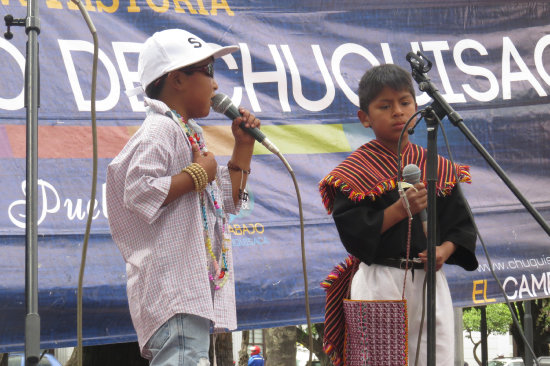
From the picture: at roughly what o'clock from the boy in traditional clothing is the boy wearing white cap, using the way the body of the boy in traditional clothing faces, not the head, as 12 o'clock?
The boy wearing white cap is roughly at 3 o'clock from the boy in traditional clothing.

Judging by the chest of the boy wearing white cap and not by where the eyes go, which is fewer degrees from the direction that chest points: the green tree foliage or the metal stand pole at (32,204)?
the green tree foliage

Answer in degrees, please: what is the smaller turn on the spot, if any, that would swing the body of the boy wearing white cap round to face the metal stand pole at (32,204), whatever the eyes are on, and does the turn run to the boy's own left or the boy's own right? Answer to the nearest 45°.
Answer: approximately 135° to the boy's own right

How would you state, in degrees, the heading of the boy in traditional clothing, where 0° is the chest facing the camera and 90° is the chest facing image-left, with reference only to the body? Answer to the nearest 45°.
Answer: approximately 315°

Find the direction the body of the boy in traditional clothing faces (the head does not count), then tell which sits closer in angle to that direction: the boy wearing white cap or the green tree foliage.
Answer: the boy wearing white cap

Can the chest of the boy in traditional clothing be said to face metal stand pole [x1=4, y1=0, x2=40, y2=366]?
no

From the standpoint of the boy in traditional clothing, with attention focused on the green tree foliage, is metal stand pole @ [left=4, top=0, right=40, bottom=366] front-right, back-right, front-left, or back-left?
back-left

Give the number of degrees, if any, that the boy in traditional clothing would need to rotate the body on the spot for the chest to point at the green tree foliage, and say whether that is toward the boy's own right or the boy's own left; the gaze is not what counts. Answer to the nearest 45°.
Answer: approximately 135° to the boy's own left

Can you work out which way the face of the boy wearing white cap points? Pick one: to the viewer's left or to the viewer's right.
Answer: to the viewer's right

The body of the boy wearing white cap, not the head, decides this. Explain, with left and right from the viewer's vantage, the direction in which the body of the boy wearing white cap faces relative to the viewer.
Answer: facing to the right of the viewer

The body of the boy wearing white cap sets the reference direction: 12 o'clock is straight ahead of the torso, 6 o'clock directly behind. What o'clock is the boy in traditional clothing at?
The boy in traditional clothing is roughly at 11 o'clock from the boy wearing white cap.

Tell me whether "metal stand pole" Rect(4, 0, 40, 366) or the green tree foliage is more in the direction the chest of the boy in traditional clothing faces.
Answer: the metal stand pole

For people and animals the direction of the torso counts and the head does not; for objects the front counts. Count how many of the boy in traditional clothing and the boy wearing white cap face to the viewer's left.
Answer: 0
